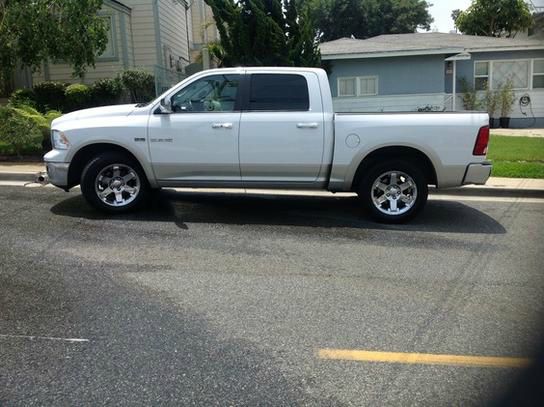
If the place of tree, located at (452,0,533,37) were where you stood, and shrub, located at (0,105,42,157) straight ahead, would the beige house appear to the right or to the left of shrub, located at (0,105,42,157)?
right

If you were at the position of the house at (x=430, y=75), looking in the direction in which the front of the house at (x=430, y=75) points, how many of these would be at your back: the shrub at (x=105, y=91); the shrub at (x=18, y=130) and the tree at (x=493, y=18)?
1

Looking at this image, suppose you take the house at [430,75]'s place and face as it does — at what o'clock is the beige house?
The beige house is roughly at 4 o'clock from the house.

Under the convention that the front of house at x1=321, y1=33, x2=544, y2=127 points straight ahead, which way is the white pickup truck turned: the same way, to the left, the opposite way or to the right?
to the right

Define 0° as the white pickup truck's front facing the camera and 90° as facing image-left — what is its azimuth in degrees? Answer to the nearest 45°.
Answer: approximately 90°

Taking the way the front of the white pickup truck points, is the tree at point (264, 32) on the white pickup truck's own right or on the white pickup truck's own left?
on the white pickup truck's own right

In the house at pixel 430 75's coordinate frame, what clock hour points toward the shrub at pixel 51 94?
The shrub is roughly at 2 o'clock from the house.

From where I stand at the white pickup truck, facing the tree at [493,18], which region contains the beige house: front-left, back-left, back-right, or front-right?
front-left

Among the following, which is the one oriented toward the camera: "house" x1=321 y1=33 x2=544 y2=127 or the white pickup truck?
the house

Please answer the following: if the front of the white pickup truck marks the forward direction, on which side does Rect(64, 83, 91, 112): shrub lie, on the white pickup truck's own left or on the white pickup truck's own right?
on the white pickup truck's own right

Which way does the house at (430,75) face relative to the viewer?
toward the camera

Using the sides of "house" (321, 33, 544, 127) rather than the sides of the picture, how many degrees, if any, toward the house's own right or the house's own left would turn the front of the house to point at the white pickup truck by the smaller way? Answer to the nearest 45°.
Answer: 0° — it already faces it

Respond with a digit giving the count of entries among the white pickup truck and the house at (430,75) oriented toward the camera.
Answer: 1
